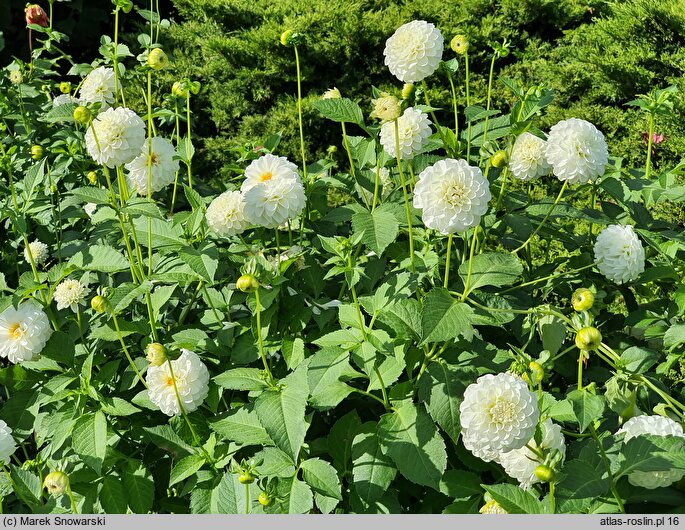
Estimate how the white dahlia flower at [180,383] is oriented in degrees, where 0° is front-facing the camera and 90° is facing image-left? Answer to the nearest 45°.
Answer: approximately 45°

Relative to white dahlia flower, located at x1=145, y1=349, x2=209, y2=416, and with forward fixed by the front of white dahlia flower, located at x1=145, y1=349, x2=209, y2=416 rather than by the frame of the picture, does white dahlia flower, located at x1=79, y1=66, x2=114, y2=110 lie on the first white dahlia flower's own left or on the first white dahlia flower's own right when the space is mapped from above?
on the first white dahlia flower's own right

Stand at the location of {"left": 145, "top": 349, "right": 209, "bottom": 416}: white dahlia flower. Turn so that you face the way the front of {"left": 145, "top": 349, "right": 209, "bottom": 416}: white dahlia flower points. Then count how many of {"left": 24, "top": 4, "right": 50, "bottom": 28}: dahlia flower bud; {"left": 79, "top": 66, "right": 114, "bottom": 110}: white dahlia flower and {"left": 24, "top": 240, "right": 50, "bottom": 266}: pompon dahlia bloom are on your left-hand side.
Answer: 0

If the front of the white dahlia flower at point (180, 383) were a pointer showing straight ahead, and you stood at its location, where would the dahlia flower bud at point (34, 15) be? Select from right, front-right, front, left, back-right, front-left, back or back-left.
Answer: back-right

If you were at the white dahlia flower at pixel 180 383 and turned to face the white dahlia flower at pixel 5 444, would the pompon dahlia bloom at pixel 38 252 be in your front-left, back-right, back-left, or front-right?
front-right

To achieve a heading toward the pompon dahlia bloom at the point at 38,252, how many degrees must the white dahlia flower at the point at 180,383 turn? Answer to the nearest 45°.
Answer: approximately 135° to its right

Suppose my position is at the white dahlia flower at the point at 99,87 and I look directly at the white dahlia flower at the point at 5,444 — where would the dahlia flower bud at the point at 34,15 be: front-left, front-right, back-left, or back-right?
back-right

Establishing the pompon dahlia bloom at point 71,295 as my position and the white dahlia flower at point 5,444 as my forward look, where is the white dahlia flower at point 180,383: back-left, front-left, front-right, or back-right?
front-left
